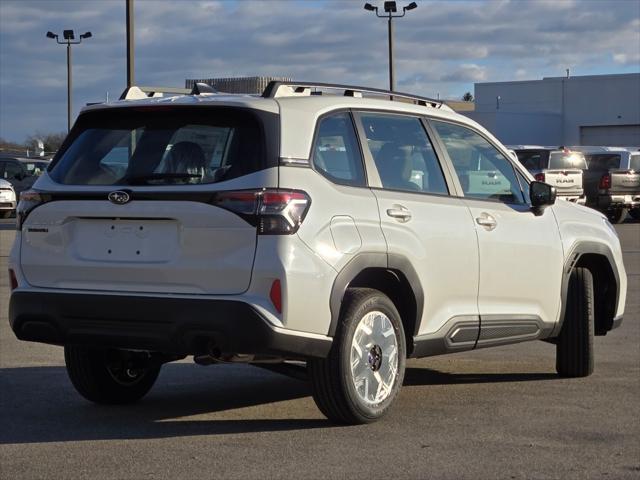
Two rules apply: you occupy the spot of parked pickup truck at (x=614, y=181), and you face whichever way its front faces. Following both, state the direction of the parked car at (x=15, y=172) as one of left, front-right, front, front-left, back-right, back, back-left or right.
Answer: front-left

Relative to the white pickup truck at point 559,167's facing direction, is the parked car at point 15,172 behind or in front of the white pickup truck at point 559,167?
in front

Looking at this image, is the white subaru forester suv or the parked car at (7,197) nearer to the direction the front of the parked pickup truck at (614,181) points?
the parked car

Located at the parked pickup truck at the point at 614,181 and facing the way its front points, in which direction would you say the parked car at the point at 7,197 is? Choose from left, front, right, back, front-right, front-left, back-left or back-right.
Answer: front-left

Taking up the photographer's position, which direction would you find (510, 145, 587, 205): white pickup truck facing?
facing away from the viewer and to the left of the viewer

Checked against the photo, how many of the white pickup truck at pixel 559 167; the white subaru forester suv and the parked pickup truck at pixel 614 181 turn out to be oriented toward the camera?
0

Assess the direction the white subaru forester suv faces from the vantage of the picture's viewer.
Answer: facing away from the viewer and to the right of the viewer

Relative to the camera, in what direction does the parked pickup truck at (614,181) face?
facing away from the viewer and to the left of the viewer

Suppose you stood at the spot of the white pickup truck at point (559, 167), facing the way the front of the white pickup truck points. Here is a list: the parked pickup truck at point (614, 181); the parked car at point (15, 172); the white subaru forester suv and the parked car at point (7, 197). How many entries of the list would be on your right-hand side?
1

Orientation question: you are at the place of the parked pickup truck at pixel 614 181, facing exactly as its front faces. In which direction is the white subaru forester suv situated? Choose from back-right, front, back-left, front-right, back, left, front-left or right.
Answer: back-left

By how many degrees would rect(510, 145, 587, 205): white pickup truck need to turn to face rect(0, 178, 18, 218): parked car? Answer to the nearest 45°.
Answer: approximately 45° to its left

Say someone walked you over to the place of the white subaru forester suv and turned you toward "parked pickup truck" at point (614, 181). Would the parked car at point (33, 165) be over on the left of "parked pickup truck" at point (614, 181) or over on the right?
left

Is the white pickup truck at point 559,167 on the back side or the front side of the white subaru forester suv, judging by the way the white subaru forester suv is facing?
on the front side

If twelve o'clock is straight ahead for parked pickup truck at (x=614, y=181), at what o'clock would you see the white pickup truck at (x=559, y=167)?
The white pickup truck is roughly at 9 o'clock from the parked pickup truck.
